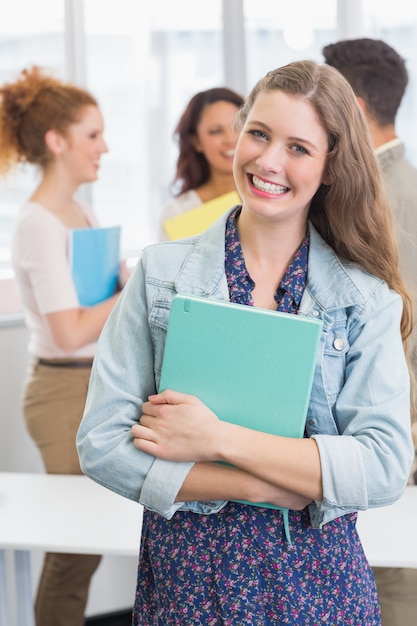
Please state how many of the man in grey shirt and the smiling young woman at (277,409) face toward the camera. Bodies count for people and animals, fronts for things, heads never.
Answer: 1

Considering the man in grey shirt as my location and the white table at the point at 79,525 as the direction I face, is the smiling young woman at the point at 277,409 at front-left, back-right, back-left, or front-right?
front-left

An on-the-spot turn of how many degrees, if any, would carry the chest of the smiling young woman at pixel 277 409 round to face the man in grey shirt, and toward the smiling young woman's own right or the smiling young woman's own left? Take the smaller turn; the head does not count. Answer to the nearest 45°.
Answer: approximately 180°

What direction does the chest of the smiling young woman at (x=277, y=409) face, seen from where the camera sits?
toward the camera

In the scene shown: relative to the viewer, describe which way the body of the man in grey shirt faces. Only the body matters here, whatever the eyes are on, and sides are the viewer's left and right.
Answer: facing away from the viewer and to the left of the viewer

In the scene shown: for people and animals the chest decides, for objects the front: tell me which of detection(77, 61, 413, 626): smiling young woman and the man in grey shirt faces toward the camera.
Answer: the smiling young woman

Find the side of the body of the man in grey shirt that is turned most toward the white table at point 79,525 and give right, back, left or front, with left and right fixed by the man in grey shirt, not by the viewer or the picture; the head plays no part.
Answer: left
